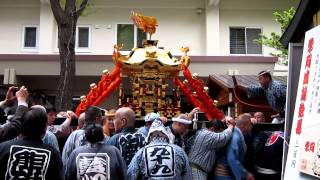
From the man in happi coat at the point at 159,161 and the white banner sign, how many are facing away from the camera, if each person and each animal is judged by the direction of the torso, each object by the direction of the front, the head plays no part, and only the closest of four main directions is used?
1

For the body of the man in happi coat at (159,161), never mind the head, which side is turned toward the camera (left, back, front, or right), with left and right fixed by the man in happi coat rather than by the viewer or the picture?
back

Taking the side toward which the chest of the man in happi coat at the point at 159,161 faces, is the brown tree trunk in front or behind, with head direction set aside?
in front

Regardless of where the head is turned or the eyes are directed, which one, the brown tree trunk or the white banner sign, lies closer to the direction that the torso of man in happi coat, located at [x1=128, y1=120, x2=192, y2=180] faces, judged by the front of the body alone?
the brown tree trunk

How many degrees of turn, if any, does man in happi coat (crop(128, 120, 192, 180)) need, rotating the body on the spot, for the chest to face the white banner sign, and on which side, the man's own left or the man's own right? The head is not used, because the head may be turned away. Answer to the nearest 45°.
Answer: approximately 90° to the man's own right

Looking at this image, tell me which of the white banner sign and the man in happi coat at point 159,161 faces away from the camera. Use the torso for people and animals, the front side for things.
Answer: the man in happi coat

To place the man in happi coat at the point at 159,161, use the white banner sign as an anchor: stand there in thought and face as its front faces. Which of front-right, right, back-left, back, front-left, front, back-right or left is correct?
front-right

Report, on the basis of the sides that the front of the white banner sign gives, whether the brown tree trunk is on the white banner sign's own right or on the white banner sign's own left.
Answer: on the white banner sign's own right

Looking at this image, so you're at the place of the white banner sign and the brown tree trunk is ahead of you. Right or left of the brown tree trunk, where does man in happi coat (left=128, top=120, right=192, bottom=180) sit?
left

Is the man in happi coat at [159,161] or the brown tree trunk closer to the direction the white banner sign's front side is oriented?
the man in happi coat

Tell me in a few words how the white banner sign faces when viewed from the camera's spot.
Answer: facing the viewer and to the left of the viewer
